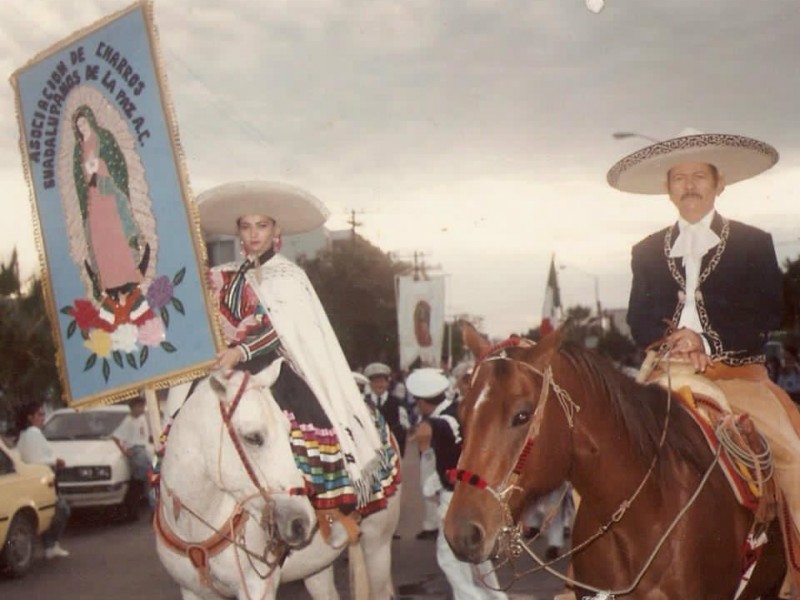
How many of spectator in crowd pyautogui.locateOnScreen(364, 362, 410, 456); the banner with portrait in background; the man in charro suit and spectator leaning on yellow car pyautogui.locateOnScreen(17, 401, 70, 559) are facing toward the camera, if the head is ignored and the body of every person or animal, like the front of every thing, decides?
3

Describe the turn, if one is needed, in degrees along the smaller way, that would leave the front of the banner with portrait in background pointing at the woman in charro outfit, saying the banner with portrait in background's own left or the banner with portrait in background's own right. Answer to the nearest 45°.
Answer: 0° — it already faces them

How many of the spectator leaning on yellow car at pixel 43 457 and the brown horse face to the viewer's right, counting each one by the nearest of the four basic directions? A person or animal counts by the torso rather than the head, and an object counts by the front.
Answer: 1

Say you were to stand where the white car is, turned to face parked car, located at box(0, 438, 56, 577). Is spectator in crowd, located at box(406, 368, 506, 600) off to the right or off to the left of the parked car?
left

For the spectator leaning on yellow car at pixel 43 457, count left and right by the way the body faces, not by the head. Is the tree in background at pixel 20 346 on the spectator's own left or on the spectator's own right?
on the spectator's own left

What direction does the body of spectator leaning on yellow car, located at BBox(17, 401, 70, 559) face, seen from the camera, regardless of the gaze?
to the viewer's right

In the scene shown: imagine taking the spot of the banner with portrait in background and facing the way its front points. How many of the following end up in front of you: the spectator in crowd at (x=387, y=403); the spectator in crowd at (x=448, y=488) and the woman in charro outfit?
3
